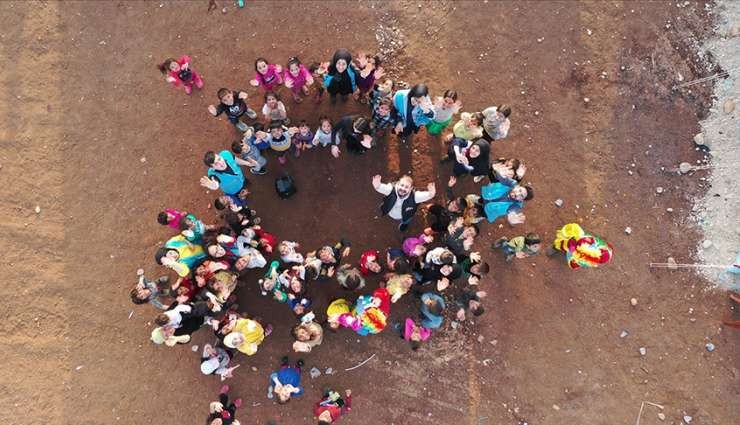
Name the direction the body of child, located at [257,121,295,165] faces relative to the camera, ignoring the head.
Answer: toward the camera

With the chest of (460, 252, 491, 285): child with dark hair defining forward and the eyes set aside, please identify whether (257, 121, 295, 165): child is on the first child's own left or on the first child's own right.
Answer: on the first child's own right

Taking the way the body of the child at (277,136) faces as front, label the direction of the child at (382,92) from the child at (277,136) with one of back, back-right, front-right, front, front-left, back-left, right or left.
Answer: left

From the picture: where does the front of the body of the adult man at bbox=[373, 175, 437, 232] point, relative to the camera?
toward the camera

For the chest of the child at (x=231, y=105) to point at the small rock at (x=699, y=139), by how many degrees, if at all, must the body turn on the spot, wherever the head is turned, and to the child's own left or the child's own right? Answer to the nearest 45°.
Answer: approximately 45° to the child's own left

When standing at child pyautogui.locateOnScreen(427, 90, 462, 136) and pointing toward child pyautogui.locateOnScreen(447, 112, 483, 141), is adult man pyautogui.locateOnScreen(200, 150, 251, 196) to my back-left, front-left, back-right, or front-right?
back-right

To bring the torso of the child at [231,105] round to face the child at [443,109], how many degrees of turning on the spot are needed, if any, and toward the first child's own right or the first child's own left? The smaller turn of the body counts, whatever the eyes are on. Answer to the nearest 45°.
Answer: approximately 45° to the first child's own left

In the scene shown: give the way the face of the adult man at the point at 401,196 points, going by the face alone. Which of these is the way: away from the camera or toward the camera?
toward the camera
